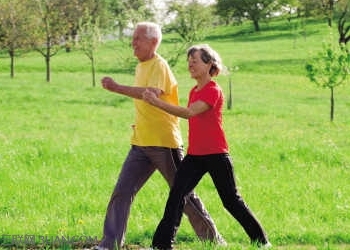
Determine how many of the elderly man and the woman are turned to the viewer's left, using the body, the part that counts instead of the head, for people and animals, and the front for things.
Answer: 2

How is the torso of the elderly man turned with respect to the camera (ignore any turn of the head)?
to the viewer's left

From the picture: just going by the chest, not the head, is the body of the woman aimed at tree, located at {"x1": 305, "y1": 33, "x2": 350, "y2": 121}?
no

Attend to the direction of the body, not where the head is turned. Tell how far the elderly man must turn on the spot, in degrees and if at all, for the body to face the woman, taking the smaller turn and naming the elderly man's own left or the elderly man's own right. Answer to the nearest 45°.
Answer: approximately 180°

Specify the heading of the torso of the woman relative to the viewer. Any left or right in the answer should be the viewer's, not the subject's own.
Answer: facing to the left of the viewer

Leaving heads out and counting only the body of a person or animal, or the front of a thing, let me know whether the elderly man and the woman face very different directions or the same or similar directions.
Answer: same or similar directions
